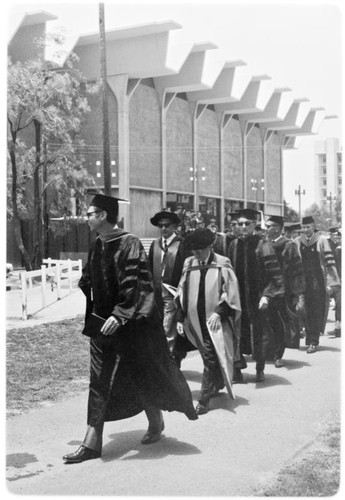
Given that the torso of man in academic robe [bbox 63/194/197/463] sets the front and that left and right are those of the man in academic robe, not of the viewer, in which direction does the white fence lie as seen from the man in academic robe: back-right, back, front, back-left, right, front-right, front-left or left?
back-right

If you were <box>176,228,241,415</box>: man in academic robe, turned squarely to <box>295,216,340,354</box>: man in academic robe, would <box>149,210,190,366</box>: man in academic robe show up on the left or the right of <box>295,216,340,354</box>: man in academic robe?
left

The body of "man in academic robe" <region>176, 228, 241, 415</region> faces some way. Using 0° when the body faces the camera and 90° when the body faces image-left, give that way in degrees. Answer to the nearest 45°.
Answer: approximately 45°

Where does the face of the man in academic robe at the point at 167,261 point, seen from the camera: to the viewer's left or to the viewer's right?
to the viewer's left

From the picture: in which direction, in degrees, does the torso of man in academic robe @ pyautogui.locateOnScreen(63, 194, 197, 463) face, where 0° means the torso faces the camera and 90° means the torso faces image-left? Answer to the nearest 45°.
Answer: approximately 45°

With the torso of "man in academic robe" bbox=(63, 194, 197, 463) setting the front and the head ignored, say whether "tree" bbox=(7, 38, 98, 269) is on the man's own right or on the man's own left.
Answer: on the man's own right

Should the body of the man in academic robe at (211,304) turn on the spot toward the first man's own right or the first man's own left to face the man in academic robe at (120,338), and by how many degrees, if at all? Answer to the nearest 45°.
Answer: approximately 45° to the first man's own left

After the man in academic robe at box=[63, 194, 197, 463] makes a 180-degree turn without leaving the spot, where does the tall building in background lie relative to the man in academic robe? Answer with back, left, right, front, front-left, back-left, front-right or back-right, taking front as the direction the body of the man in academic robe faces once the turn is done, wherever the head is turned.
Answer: front

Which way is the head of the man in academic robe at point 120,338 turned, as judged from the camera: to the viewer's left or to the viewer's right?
to the viewer's left
